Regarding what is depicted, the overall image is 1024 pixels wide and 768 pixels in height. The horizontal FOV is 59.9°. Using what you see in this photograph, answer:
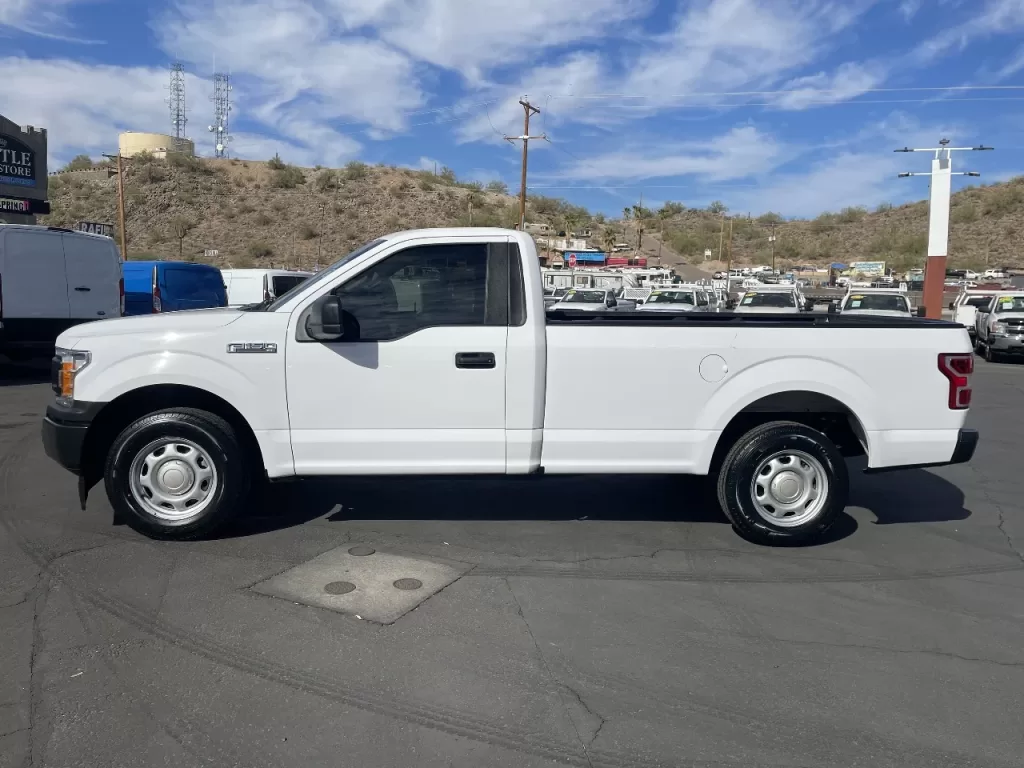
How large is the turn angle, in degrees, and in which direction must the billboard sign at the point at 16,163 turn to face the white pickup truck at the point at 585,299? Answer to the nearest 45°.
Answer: approximately 45° to its left

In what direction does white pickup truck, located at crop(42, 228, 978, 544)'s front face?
to the viewer's left

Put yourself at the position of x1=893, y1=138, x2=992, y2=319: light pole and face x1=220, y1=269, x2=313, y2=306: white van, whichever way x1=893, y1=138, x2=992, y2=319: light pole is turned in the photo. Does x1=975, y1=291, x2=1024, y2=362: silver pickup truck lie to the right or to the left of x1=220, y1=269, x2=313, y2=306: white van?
left

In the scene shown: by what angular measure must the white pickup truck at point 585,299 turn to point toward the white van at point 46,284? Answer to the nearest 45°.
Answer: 0° — it already faces it

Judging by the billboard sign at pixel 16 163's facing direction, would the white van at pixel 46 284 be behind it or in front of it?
in front

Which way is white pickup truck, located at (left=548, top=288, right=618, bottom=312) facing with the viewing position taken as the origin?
facing the viewer and to the left of the viewer

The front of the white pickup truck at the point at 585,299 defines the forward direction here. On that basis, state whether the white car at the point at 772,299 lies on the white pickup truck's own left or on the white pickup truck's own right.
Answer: on the white pickup truck's own left

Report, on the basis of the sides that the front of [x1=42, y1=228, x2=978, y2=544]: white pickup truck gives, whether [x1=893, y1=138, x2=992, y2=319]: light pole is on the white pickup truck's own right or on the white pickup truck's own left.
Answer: on the white pickup truck's own right

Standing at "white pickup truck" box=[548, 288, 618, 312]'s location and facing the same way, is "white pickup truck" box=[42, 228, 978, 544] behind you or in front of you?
in front

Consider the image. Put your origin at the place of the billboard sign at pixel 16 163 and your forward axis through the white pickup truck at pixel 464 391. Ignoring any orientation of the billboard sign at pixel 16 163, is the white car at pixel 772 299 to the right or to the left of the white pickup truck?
left

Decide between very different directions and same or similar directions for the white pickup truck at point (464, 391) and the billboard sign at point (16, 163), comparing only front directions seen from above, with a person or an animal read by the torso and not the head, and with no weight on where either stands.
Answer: very different directions

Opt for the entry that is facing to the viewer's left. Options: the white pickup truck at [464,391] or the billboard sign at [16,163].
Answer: the white pickup truck

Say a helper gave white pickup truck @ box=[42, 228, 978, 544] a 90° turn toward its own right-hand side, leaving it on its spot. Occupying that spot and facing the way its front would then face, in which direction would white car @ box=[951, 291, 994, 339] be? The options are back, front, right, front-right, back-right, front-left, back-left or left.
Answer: front-right

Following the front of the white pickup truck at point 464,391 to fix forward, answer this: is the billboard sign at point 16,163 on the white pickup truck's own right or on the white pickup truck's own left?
on the white pickup truck's own right

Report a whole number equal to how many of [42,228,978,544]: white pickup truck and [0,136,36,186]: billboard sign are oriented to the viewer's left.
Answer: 1

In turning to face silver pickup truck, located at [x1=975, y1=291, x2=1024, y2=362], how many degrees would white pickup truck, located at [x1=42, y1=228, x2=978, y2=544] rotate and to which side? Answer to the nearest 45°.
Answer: approximately 135° to its right

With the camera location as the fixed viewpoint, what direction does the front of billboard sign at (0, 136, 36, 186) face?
facing the viewer and to the right of the viewer
